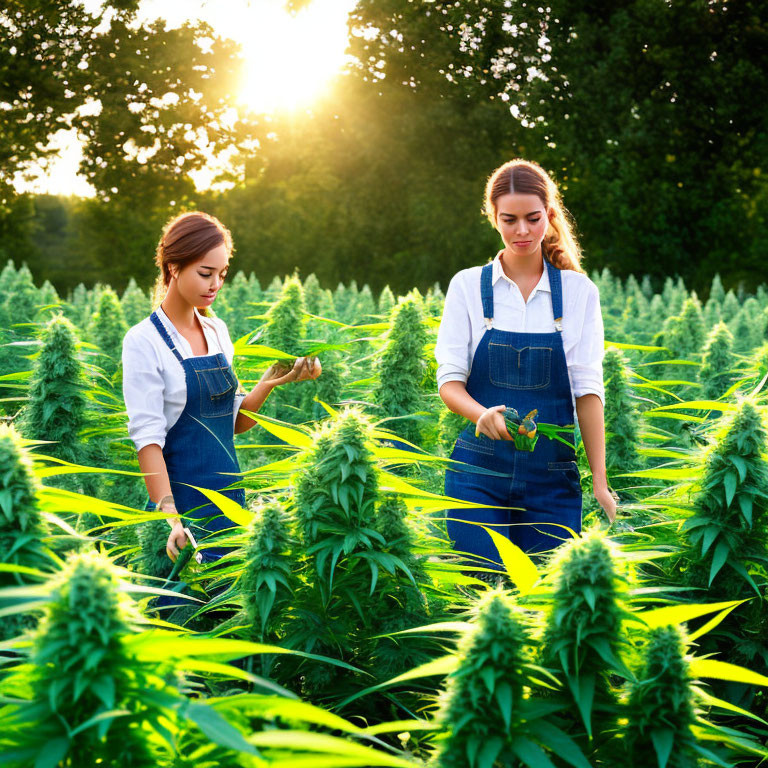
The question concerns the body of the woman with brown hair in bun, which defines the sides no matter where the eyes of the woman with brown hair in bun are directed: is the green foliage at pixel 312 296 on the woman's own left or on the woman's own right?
on the woman's own left

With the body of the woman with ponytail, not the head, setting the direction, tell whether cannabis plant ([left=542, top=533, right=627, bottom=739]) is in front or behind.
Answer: in front

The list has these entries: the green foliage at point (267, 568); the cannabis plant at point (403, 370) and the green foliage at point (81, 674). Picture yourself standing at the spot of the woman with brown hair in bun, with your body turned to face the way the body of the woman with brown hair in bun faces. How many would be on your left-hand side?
1

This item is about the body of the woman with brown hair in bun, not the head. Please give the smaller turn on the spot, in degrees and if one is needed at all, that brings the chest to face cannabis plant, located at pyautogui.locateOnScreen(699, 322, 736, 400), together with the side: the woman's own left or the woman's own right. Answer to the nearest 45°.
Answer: approximately 90° to the woman's own left

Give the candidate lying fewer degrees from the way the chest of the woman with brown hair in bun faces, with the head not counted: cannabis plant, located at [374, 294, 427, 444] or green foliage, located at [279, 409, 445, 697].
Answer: the green foliage

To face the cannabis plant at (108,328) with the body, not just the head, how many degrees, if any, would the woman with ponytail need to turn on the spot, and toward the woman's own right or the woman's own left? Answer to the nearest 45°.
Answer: approximately 135° to the woman's own right

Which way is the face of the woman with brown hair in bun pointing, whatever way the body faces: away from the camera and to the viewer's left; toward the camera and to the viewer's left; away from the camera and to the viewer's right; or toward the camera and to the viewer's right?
toward the camera and to the viewer's right

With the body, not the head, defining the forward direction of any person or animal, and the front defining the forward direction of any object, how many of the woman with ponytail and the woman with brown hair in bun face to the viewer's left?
0

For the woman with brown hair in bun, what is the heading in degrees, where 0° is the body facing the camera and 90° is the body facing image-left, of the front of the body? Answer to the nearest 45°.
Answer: approximately 315°

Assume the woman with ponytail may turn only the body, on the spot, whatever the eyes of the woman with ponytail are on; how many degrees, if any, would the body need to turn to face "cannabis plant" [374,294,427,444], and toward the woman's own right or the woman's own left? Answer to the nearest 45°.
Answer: approximately 135° to the woman's own right

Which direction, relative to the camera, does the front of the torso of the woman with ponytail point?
toward the camera

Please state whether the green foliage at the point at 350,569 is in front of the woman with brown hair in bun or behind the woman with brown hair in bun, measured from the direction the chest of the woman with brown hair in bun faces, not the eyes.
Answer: in front

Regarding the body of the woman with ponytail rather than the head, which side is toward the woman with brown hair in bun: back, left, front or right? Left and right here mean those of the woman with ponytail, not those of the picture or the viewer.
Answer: right

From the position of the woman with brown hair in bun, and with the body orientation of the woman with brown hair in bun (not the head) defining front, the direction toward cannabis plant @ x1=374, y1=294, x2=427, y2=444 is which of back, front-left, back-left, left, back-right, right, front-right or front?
left

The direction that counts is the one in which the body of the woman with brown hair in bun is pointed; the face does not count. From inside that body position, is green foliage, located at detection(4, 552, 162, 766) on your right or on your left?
on your right
